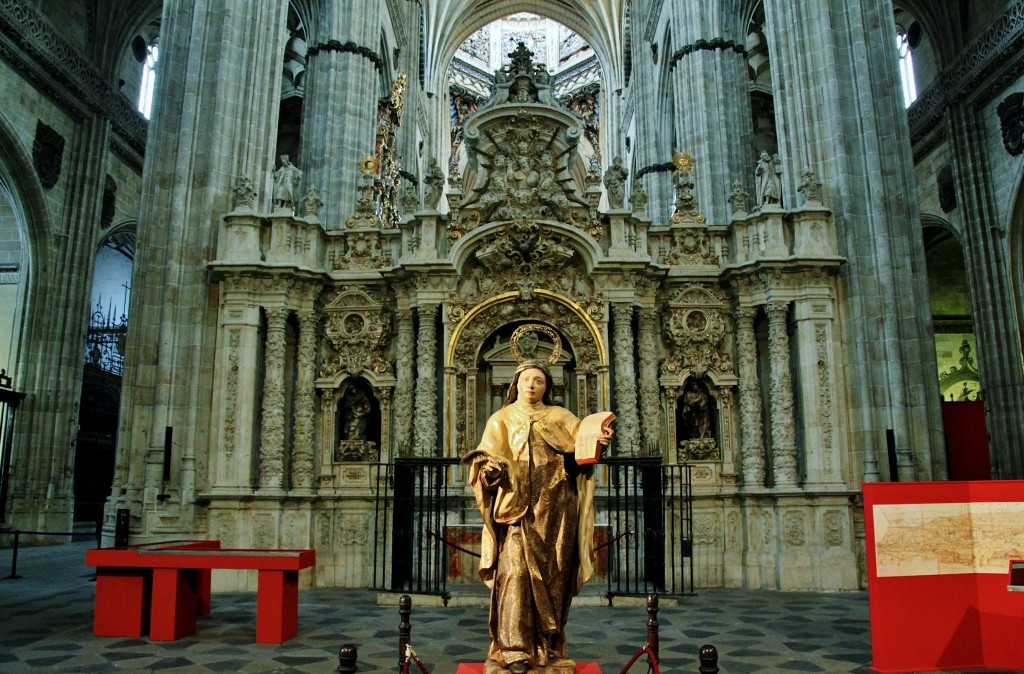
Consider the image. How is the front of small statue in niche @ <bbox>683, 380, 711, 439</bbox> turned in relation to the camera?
facing the viewer

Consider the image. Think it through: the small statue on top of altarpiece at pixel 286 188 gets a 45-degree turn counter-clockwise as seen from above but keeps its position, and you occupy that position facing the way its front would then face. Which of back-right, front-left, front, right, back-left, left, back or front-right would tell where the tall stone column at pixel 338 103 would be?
back-left

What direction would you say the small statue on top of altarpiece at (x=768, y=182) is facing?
toward the camera

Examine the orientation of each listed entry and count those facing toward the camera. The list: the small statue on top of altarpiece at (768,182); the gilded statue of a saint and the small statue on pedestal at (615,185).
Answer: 3

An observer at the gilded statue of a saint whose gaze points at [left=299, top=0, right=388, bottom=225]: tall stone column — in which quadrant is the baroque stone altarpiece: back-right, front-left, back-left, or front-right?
front-right

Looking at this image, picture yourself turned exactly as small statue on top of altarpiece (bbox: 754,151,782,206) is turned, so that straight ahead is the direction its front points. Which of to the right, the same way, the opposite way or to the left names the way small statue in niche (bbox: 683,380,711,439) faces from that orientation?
the same way

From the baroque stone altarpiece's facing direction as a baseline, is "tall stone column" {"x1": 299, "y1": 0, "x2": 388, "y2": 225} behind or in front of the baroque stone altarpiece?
behind

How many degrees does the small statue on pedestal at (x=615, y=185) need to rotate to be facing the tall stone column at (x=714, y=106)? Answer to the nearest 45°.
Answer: approximately 135° to its left

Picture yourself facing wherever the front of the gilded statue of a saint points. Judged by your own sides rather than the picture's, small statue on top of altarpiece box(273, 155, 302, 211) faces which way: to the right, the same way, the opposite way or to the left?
the same way

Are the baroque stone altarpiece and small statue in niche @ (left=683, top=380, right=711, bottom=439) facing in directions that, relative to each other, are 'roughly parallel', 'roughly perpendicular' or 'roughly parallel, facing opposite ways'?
roughly parallel

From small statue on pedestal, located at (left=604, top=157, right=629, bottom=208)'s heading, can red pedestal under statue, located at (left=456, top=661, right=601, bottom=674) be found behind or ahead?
ahead

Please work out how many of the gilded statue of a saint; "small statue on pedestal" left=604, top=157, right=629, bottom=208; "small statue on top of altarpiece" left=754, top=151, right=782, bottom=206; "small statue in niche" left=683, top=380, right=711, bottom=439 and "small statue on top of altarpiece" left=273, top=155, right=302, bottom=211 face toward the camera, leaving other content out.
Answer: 5

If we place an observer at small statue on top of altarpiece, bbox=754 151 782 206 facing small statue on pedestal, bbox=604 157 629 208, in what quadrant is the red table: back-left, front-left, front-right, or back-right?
front-left

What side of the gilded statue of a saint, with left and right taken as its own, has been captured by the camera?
front
